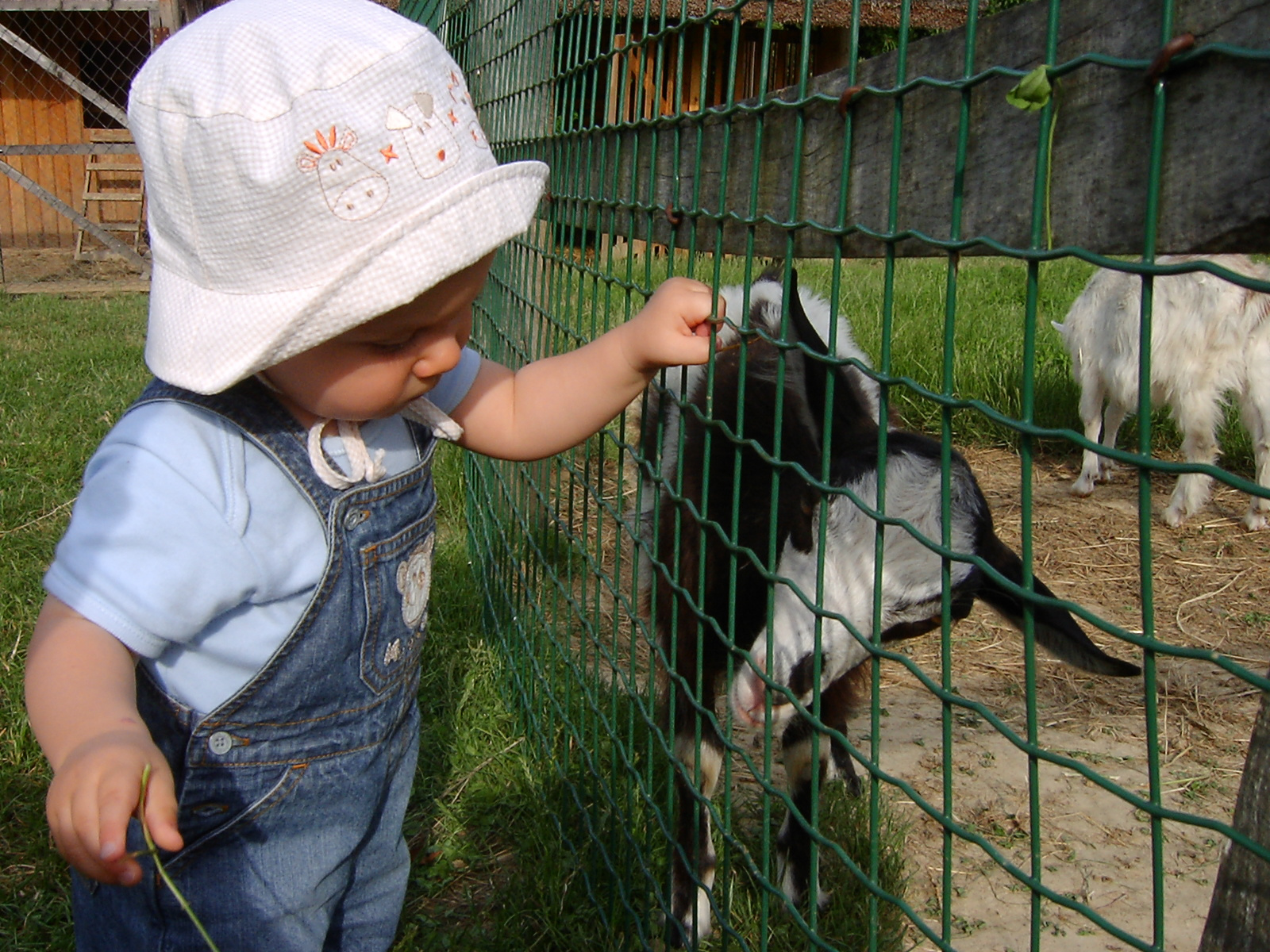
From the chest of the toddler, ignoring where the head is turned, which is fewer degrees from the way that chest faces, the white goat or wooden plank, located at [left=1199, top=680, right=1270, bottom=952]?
the wooden plank

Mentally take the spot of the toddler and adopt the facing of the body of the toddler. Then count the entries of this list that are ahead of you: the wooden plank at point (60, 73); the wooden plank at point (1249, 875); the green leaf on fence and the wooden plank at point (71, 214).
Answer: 2

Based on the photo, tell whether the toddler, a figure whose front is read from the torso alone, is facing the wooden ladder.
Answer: no

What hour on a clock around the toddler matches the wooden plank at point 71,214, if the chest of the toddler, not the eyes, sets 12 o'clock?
The wooden plank is roughly at 7 o'clock from the toddler.

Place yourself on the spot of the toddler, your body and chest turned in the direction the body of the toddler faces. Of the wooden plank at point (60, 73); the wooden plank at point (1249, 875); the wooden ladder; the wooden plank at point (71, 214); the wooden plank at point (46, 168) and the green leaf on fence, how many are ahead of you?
2

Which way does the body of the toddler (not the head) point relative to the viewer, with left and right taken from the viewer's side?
facing the viewer and to the right of the viewer

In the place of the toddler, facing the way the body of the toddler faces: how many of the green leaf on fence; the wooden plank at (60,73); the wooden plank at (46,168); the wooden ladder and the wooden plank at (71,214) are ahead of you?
1

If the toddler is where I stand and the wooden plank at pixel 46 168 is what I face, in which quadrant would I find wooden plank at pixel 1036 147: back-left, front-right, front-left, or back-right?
back-right

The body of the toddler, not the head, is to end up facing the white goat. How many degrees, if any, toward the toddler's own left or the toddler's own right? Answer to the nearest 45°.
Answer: approximately 90° to the toddler's own left

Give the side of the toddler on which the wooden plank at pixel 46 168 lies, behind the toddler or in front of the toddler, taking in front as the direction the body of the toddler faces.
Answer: behind

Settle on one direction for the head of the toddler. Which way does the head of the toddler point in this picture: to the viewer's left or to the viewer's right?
to the viewer's right

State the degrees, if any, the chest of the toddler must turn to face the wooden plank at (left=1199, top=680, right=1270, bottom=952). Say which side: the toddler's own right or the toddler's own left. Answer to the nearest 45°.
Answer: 0° — they already face it

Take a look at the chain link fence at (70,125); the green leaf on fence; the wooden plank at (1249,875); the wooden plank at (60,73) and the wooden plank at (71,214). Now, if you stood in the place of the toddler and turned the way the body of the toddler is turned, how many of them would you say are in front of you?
2

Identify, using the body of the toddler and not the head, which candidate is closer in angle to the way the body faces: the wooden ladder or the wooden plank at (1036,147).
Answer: the wooden plank
